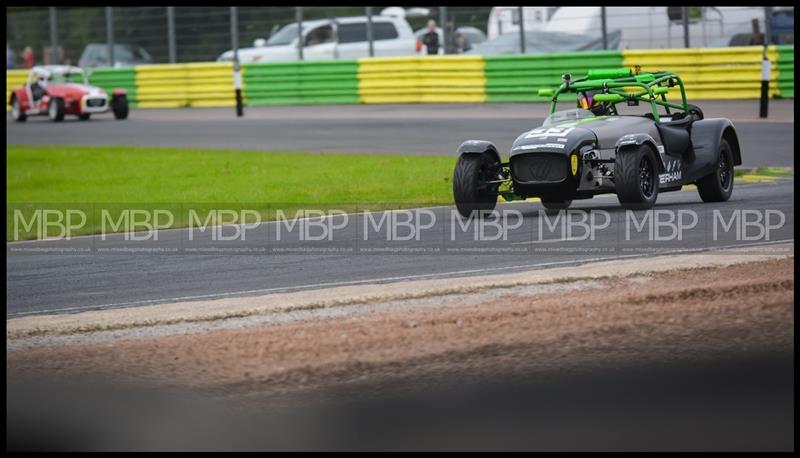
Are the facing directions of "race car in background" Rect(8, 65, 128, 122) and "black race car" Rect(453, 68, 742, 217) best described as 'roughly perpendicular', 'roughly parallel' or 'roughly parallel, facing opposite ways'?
roughly perpendicular

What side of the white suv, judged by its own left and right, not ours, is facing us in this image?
left

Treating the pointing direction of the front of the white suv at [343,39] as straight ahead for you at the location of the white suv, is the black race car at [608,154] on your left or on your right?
on your left

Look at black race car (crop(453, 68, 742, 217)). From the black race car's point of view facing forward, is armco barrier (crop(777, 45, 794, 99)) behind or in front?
behind

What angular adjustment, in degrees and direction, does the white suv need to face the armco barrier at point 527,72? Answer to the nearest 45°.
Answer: approximately 135° to its left

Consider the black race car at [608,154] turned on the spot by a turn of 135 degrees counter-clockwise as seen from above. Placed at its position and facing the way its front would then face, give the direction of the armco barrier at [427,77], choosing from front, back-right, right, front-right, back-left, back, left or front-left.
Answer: left

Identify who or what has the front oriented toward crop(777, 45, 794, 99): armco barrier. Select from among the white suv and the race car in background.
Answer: the race car in background

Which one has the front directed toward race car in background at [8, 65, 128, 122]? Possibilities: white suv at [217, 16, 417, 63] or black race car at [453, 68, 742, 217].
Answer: the white suv

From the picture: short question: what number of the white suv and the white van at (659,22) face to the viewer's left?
2

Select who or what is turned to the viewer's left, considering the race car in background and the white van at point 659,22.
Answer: the white van

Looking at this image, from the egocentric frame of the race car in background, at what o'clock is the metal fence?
The metal fence is roughly at 10 o'clock from the race car in background.

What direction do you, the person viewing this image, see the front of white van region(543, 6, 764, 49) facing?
facing to the left of the viewer

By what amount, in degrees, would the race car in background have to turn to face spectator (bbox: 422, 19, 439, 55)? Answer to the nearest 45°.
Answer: approximately 45° to its left

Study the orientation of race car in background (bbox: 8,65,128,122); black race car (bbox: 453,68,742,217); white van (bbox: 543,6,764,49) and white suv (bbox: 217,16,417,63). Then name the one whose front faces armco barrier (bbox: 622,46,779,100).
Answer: the race car in background
